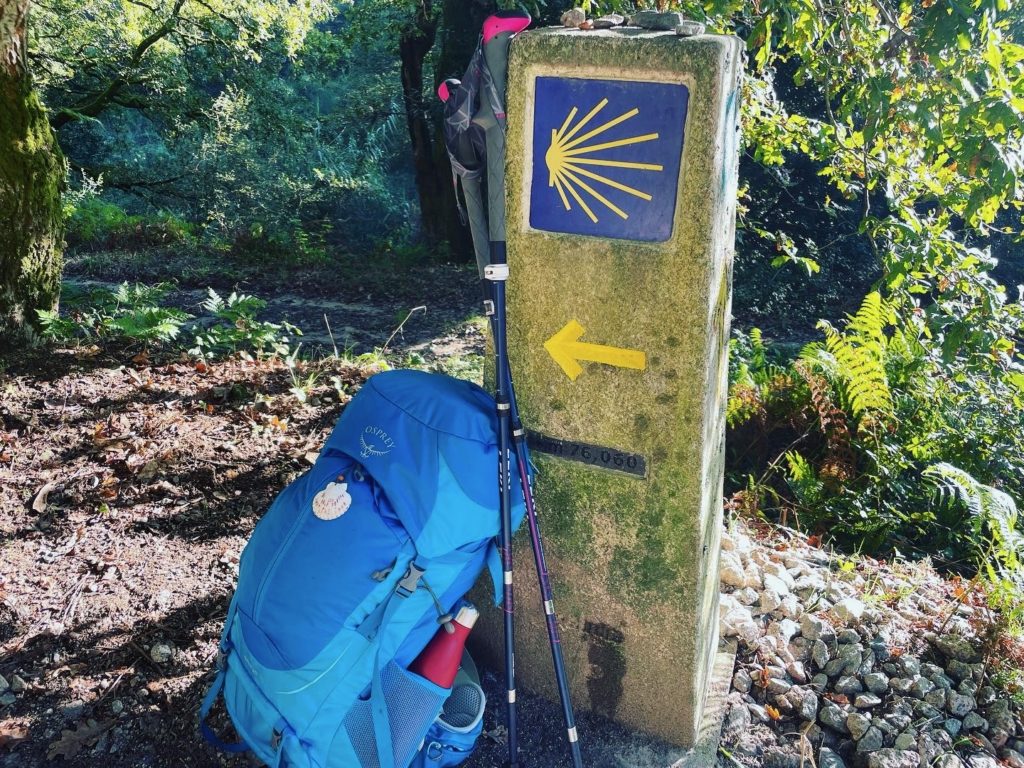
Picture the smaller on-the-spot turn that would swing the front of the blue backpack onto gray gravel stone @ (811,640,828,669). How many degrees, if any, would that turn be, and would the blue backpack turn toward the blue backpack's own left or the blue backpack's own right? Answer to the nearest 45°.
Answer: approximately 135° to the blue backpack's own left

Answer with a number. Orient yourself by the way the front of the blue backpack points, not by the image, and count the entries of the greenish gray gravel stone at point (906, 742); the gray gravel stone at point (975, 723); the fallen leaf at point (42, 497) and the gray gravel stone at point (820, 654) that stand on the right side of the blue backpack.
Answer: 1

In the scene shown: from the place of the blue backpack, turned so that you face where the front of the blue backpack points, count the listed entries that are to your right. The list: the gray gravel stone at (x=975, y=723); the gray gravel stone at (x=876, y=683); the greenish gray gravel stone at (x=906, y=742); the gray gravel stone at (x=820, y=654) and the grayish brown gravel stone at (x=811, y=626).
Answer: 0

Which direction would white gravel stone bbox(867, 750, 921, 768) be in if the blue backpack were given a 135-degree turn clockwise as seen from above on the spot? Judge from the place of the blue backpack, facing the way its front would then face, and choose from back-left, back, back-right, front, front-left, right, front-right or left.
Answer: right

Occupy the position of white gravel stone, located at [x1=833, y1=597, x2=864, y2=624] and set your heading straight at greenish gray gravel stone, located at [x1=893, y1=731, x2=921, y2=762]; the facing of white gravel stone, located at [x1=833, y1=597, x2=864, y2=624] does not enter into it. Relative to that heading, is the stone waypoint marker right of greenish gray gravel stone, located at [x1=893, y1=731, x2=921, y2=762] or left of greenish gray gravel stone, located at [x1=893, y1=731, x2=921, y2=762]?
right

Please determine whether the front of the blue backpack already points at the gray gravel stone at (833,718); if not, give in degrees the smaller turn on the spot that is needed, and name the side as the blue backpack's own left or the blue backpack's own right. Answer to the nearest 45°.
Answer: approximately 135° to the blue backpack's own left

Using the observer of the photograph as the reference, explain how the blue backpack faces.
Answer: facing the viewer and to the left of the viewer

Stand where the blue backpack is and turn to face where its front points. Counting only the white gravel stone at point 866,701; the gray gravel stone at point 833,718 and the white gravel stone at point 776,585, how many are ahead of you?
0

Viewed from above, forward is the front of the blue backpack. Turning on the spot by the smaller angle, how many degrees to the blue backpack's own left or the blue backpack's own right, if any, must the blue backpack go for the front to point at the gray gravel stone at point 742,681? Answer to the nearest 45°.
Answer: approximately 135° to the blue backpack's own left

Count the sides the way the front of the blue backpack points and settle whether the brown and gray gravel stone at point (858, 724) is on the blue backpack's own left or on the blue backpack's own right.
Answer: on the blue backpack's own left

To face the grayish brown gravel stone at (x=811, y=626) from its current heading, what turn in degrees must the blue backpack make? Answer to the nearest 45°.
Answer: approximately 135° to its left

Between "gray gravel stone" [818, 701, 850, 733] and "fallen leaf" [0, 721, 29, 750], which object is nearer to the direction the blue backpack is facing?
the fallen leaf

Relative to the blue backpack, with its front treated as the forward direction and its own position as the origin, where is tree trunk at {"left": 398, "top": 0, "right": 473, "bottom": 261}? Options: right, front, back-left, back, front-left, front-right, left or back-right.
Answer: back-right

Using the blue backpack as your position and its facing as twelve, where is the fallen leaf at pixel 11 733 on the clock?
The fallen leaf is roughly at 2 o'clock from the blue backpack.

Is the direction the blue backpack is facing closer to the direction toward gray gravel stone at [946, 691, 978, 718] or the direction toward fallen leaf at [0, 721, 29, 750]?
the fallen leaf

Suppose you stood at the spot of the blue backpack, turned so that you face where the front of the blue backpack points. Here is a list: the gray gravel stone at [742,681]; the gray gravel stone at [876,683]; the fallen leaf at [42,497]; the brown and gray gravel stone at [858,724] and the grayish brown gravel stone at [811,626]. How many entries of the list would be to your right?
1

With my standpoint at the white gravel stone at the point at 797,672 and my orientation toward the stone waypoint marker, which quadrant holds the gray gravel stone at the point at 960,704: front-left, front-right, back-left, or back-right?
back-left

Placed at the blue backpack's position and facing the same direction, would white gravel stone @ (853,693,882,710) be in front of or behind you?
behind

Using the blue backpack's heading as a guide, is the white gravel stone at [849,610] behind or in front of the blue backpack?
behind
